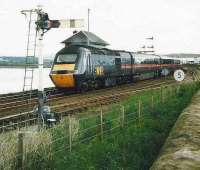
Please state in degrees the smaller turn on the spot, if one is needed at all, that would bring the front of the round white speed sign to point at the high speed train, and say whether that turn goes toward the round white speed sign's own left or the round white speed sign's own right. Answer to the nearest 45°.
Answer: approximately 135° to the round white speed sign's own right

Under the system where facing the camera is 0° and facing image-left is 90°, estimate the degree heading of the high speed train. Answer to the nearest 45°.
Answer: approximately 45°

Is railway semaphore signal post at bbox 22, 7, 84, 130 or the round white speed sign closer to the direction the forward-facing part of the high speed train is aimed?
the railway semaphore signal post

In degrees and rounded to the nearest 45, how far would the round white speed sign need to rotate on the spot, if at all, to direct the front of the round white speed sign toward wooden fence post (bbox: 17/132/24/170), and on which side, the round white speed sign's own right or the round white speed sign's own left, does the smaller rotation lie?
0° — it already faces it

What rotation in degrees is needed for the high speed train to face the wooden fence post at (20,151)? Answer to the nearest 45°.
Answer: approximately 45° to its left

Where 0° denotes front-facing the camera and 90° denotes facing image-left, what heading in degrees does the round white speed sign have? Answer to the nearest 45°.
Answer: approximately 0°
